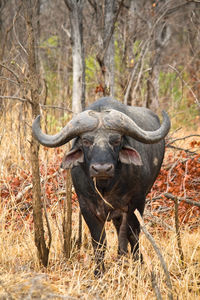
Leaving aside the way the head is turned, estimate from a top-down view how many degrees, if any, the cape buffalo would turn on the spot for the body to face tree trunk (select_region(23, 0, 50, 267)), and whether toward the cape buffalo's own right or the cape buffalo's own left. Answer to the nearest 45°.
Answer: approximately 90° to the cape buffalo's own right

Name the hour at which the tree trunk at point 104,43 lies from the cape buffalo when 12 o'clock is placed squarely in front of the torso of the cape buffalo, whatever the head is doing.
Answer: The tree trunk is roughly at 6 o'clock from the cape buffalo.

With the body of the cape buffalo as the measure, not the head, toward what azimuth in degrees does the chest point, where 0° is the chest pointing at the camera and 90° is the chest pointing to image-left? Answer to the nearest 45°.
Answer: approximately 0°

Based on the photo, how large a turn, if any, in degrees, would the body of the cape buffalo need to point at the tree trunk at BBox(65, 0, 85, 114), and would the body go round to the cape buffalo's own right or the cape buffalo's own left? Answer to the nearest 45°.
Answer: approximately 180°
